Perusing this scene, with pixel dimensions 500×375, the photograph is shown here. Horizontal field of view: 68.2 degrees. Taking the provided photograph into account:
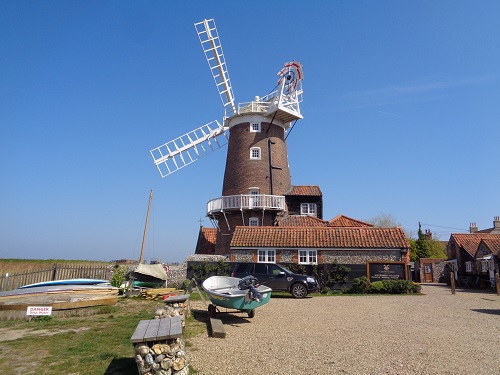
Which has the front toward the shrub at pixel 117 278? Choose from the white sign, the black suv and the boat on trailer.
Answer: the boat on trailer

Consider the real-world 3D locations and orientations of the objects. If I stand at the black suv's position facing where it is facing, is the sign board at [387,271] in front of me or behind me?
in front

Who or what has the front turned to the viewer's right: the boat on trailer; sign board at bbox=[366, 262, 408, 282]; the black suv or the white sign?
the black suv

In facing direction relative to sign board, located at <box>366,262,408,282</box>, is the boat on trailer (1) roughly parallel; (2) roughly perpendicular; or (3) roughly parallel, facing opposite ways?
roughly perpendicular

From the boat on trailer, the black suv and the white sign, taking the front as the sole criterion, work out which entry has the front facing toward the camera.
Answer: the white sign

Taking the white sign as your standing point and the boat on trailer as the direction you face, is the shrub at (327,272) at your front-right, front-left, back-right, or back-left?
front-left

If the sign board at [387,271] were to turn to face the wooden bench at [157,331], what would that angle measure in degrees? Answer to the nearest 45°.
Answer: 0° — it already faces it

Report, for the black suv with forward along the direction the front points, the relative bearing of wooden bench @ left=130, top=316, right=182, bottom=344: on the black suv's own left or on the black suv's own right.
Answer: on the black suv's own right

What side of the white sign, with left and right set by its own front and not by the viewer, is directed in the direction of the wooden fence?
back

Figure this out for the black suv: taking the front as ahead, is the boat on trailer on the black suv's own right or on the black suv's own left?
on the black suv's own right

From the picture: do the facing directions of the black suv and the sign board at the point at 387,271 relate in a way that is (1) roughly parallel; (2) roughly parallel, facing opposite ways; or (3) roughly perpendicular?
roughly perpendicular

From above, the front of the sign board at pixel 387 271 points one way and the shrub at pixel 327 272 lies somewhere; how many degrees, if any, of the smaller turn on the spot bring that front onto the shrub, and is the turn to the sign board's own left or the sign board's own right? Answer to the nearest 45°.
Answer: approximately 90° to the sign board's own right

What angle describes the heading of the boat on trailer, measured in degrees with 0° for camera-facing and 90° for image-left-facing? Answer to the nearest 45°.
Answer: approximately 135°

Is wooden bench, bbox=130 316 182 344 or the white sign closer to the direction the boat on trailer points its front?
the white sign

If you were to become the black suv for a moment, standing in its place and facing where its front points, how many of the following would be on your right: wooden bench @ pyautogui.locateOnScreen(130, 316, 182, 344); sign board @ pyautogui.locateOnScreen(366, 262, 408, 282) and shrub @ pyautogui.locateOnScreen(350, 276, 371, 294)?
1

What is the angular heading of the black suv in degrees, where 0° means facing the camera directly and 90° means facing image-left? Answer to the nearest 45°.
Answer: approximately 270°

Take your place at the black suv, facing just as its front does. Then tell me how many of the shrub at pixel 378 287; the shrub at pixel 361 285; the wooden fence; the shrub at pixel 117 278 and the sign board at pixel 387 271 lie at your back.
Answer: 2

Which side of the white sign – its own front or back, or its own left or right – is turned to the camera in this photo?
front
